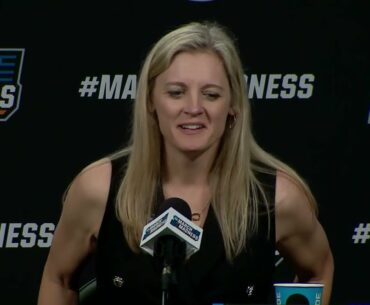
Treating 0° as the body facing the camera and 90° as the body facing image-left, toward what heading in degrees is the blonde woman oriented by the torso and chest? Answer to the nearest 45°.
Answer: approximately 0°

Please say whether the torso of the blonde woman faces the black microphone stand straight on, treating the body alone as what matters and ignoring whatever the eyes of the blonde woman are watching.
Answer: yes

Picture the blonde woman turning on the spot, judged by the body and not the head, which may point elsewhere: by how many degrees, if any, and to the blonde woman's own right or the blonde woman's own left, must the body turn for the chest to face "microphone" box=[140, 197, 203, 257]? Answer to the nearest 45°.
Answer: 0° — they already face it
